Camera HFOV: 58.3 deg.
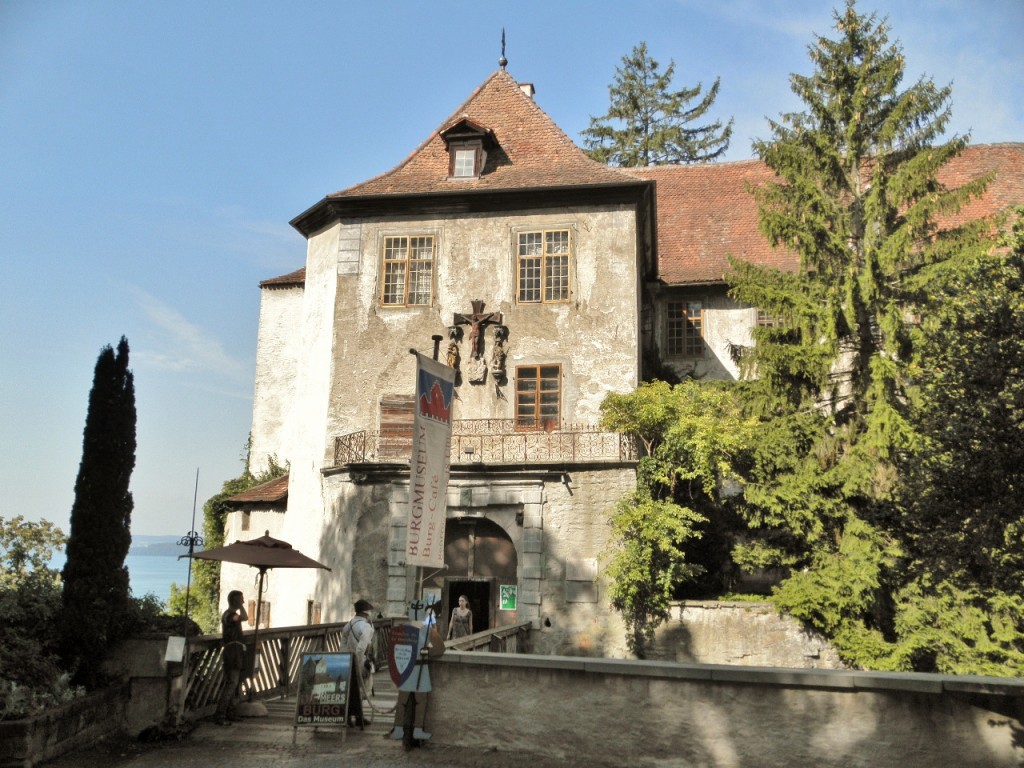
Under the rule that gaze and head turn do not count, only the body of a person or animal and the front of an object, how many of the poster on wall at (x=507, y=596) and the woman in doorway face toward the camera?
2

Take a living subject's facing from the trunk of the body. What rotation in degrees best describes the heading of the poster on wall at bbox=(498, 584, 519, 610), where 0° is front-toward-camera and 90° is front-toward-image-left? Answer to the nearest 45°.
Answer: approximately 0°

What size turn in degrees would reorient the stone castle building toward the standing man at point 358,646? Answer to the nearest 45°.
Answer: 0° — it already faces them

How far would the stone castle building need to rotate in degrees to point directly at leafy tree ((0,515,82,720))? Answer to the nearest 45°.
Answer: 0° — it already faces it

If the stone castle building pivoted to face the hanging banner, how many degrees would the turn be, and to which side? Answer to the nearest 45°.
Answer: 0° — it already faces it

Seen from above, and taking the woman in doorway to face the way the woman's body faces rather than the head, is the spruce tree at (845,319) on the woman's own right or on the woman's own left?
on the woman's own left

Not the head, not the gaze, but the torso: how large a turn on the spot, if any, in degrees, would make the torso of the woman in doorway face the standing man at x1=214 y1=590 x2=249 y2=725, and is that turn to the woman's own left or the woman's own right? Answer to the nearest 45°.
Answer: approximately 45° to the woman's own right

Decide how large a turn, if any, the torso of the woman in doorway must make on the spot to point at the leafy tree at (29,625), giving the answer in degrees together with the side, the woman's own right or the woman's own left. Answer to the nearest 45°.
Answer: approximately 45° to the woman's own right
